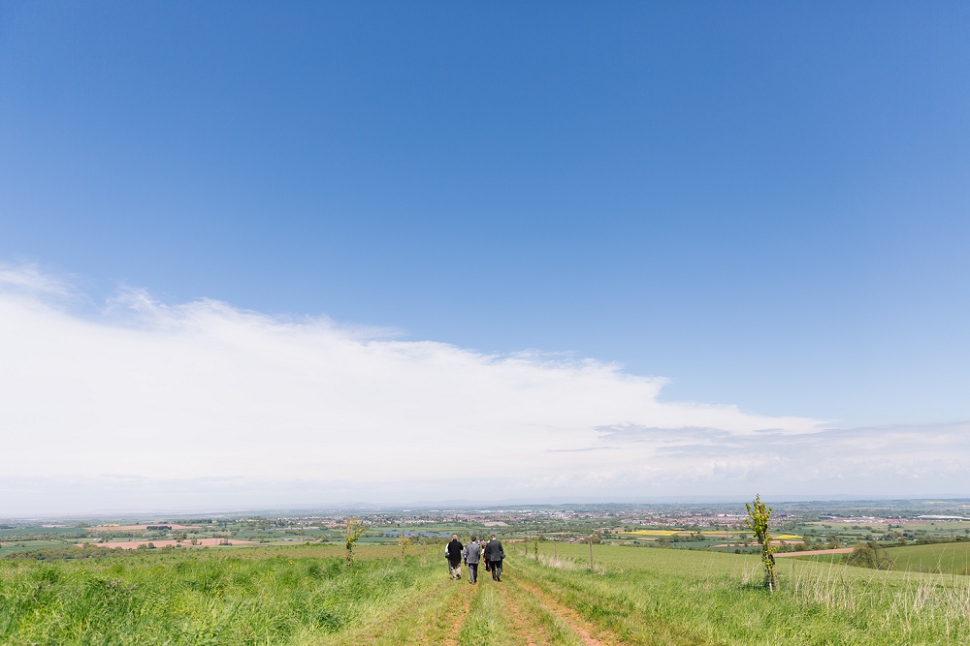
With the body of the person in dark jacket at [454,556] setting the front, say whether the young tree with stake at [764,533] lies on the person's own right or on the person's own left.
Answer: on the person's own right

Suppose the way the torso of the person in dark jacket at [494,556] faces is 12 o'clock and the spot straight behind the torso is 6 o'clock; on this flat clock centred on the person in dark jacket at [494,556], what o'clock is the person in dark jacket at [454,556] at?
the person in dark jacket at [454,556] is roughly at 9 o'clock from the person in dark jacket at [494,556].

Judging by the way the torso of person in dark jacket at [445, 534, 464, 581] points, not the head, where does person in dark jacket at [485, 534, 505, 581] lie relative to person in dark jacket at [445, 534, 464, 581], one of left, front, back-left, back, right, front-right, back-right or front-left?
right

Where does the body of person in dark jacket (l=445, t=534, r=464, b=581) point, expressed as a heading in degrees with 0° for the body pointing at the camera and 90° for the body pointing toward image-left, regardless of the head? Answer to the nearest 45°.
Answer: approximately 180°

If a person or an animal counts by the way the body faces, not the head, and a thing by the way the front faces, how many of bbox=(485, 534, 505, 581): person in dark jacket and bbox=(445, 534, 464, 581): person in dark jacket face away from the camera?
2

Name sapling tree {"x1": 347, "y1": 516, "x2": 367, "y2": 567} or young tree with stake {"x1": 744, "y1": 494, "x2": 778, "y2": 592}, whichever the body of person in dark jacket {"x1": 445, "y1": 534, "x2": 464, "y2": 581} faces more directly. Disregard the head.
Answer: the sapling tree

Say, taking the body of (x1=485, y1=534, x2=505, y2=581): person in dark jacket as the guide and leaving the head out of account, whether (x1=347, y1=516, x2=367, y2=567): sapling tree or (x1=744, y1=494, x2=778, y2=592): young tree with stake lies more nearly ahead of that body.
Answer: the sapling tree

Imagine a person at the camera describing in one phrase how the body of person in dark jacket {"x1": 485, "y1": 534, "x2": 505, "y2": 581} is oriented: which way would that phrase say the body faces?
away from the camera

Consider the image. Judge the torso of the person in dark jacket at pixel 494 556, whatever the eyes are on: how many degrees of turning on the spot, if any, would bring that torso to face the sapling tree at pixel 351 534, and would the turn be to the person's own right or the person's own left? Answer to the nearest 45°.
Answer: approximately 45° to the person's own left
